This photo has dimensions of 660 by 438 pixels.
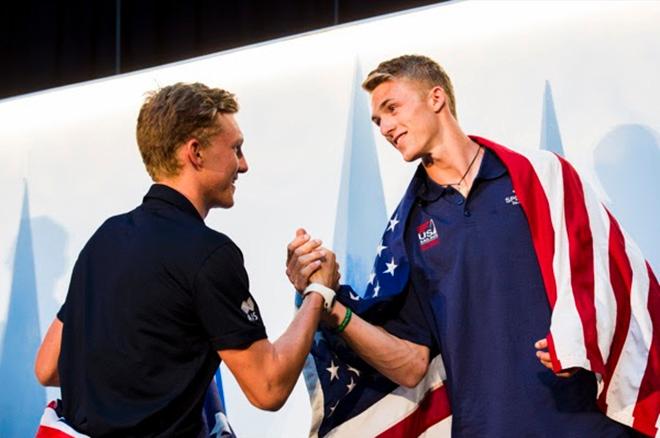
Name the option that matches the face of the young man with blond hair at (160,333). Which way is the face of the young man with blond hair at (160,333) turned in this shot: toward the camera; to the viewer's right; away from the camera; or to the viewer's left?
to the viewer's right

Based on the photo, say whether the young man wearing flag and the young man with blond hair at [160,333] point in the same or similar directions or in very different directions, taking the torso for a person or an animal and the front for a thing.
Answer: very different directions

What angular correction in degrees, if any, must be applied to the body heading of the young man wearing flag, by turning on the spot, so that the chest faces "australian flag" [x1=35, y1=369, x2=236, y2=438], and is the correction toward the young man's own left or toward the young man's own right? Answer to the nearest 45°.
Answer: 0° — they already face it

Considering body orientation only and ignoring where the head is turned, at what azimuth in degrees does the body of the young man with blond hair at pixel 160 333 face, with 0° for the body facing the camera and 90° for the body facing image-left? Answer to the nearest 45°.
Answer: approximately 225°

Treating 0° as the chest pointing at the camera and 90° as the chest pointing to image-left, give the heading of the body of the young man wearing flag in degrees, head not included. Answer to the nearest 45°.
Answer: approximately 45°
